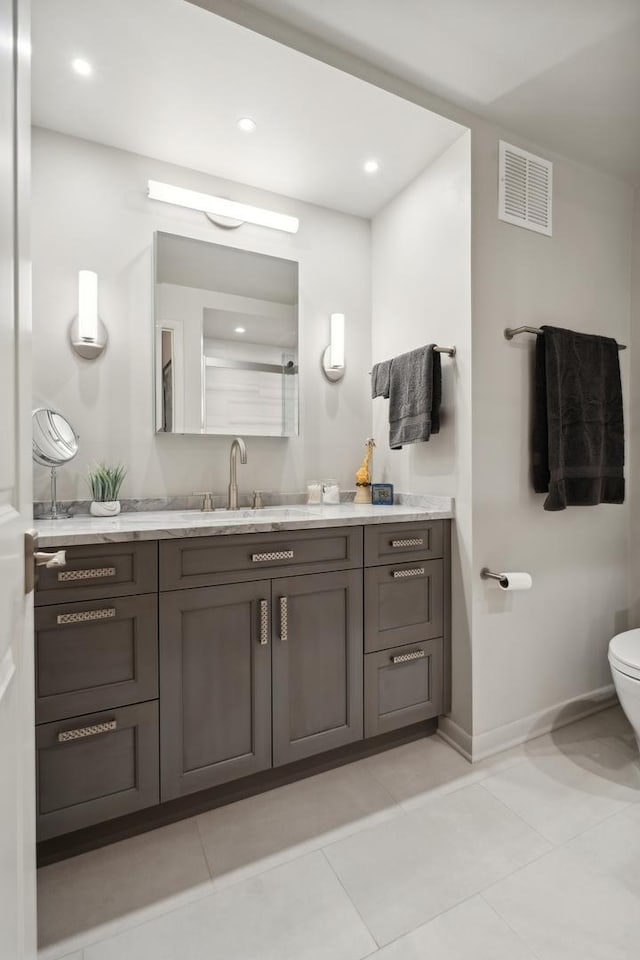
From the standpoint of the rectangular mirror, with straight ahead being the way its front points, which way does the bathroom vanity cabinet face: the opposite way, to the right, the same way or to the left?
the same way

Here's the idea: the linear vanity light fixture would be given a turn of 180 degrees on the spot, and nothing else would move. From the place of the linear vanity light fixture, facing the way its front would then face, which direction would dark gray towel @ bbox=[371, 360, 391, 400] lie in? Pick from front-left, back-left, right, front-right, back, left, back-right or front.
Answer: back-right

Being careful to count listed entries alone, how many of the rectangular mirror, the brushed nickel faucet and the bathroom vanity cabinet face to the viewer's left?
0

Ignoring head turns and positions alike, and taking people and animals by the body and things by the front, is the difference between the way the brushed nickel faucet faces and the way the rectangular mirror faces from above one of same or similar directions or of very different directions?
same or similar directions

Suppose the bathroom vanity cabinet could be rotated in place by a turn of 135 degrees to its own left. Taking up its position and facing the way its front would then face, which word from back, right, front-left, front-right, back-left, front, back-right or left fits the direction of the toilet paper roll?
right

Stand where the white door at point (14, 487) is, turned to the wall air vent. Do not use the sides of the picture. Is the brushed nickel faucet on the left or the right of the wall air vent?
left

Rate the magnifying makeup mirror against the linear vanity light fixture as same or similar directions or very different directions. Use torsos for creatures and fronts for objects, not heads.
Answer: same or similar directions

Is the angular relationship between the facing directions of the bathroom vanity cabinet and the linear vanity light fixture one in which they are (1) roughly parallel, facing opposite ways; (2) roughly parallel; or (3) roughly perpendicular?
roughly parallel

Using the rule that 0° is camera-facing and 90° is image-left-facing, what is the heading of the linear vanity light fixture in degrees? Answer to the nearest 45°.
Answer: approximately 315°
